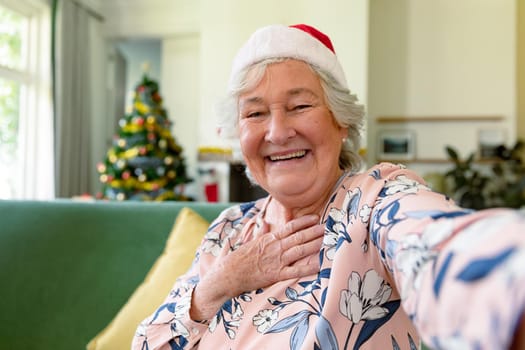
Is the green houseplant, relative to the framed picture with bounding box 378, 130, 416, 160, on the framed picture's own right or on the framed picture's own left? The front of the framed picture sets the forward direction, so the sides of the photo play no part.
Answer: on the framed picture's own left

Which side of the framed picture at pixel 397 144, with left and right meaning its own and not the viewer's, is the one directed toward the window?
right

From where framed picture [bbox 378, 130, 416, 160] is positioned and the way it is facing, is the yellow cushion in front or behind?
in front

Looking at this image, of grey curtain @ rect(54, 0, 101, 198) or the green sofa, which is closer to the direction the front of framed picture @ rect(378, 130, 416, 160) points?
the green sofa

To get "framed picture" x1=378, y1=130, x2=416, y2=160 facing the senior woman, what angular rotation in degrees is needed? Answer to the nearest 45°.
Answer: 0° — it already faces them

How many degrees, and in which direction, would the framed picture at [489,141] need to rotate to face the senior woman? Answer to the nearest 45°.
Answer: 0° — it already faces them

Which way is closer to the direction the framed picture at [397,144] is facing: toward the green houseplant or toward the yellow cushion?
the yellow cushion

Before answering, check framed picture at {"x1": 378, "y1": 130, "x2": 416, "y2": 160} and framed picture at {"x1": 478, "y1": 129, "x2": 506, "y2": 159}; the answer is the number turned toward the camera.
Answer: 2

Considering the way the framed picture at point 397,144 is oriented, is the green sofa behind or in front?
in front

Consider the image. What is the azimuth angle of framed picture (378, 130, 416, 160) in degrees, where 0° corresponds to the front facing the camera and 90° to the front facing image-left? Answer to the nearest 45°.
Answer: approximately 0°
